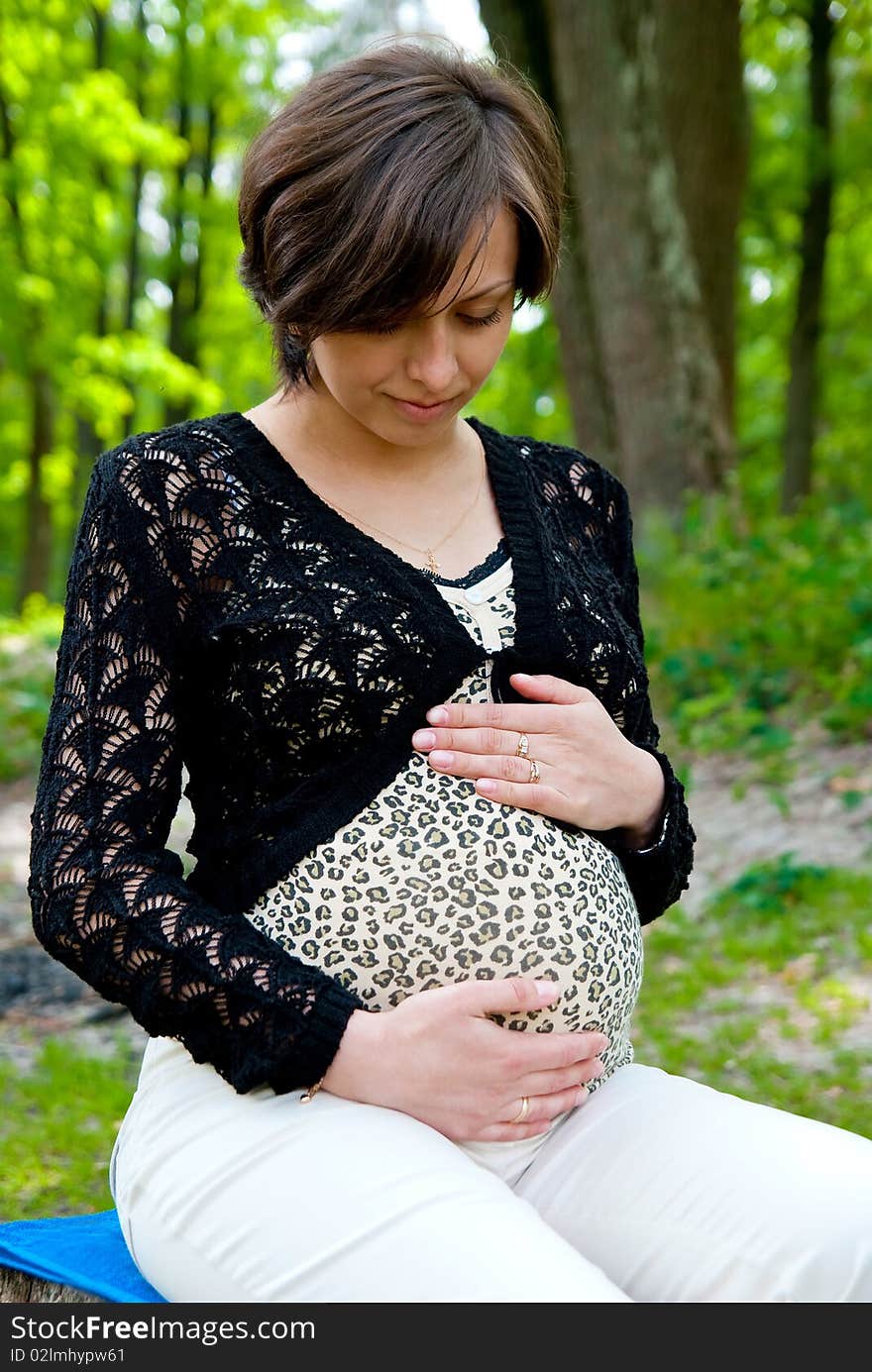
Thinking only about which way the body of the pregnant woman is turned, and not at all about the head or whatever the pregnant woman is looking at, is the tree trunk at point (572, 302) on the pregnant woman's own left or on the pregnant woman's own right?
on the pregnant woman's own left

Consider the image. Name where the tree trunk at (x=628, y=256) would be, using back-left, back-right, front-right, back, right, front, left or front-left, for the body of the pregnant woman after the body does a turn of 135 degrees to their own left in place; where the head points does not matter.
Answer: front

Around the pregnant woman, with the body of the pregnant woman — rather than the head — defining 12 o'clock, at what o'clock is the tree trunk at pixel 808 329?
The tree trunk is roughly at 8 o'clock from the pregnant woman.

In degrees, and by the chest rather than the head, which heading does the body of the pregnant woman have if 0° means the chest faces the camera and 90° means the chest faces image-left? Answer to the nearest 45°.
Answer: approximately 315°

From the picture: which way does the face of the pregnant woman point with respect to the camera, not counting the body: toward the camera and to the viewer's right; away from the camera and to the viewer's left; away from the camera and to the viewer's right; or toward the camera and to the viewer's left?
toward the camera and to the viewer's right

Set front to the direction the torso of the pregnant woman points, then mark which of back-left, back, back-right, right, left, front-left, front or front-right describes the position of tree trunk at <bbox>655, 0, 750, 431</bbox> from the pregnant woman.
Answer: back-left
